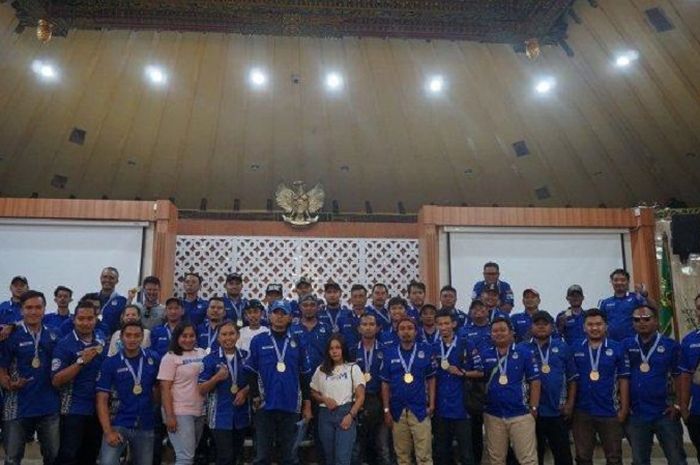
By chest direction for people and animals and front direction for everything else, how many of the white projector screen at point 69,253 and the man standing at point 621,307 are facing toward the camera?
2

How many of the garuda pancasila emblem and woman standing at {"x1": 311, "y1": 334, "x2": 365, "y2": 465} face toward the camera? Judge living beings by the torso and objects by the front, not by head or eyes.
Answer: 2

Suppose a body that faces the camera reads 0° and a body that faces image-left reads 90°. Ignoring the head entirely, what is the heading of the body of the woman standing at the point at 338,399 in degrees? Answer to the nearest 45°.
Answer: approximately 0°

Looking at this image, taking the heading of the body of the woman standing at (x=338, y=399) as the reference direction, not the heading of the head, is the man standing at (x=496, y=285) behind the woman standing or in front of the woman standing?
behind

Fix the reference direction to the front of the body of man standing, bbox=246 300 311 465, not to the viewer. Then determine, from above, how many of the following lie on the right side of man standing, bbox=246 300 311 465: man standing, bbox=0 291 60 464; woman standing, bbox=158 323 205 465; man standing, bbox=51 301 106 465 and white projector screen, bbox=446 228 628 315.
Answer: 3

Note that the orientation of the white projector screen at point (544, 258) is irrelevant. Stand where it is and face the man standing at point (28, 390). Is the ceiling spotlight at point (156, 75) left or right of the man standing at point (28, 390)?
right

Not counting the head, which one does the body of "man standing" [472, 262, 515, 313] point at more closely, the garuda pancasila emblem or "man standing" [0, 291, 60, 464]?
the man standing
